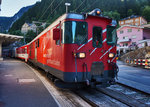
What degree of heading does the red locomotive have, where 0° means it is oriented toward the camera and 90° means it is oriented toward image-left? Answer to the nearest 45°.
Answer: approximately 315°

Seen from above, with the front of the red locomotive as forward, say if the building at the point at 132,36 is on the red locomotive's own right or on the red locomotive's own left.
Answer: on the red locomotive's own left
